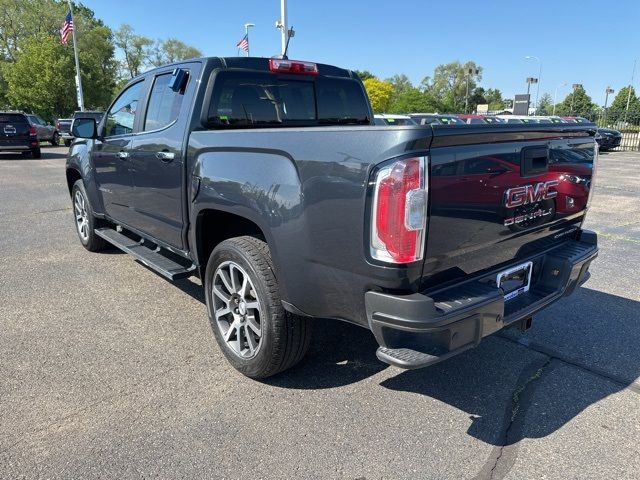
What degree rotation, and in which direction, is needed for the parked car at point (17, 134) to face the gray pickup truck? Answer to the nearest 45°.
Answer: approximately 180°

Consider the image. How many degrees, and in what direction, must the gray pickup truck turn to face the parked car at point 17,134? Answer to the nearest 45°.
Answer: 0° — it already faces it

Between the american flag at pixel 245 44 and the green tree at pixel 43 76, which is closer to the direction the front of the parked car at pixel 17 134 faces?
the green tree

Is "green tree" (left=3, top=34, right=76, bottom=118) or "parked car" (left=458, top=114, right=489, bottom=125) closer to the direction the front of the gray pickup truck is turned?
the green tree

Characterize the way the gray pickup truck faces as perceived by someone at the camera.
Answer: facing away from the viewer and to the left of the viewer

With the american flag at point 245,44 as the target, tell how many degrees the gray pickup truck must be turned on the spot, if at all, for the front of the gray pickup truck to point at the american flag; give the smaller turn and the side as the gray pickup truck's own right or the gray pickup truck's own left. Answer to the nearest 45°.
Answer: approximately 45° to the gray pickup truck's own right

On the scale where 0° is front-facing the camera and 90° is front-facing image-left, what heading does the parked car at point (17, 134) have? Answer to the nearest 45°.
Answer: approximately 180°

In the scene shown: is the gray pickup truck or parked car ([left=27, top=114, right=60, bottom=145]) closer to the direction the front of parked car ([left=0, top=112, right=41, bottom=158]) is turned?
the parked car
